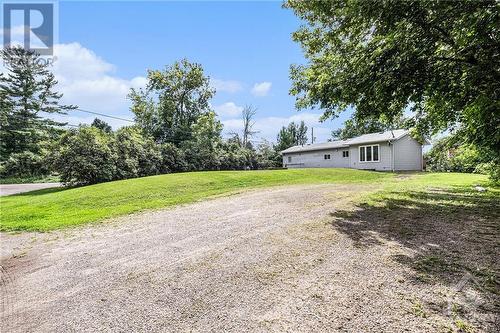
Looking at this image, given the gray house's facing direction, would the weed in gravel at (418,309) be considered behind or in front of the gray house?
in front

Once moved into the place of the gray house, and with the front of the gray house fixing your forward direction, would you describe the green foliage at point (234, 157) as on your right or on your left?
on your right

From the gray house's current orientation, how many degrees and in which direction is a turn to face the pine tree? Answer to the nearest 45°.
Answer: approximately 45° to its right

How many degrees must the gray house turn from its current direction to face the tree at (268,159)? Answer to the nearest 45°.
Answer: approximately 90° to its right

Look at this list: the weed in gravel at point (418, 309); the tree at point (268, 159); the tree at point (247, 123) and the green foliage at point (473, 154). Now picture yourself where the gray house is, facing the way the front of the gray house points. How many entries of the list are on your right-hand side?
2

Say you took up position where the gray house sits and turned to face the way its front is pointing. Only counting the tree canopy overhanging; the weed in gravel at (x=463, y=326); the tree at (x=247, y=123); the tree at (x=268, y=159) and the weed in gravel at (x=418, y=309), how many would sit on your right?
2

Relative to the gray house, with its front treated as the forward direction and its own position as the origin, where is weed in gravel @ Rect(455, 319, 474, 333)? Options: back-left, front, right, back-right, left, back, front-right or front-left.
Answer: front-left

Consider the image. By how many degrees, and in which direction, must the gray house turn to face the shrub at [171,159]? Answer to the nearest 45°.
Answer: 0° — it already faces it

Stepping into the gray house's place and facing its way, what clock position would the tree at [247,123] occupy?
The tree is roughly at 3 o'clock from the gray house.

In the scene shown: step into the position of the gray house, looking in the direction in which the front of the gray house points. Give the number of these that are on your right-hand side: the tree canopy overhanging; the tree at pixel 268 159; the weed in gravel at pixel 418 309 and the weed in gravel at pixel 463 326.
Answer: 1

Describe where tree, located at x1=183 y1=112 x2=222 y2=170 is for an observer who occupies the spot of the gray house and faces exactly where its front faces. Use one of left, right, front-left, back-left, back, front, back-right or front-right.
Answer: front-right
